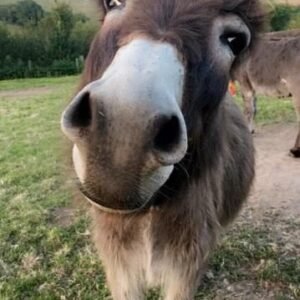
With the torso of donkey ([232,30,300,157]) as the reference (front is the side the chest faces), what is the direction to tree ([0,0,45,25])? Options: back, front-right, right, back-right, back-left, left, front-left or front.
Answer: front-right

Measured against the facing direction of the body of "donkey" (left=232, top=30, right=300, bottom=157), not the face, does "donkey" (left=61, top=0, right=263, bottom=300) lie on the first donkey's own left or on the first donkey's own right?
on the first donkey's own left

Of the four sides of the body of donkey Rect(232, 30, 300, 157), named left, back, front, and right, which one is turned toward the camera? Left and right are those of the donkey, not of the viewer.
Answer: left

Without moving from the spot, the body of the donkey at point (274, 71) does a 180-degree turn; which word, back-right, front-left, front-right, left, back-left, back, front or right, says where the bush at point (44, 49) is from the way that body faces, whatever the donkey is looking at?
back-left

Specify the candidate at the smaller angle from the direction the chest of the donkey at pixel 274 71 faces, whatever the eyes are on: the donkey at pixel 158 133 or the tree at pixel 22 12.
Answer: the tree
